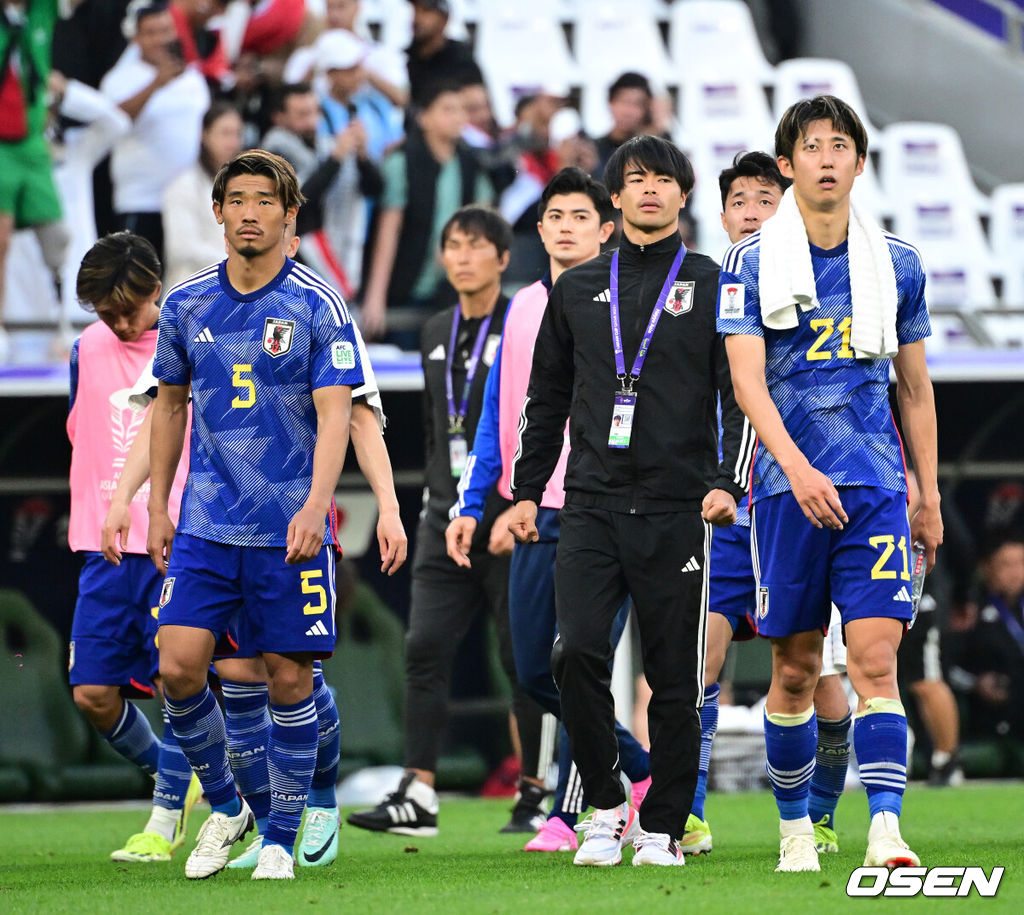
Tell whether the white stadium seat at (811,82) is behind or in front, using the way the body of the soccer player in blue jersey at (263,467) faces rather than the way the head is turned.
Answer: behind

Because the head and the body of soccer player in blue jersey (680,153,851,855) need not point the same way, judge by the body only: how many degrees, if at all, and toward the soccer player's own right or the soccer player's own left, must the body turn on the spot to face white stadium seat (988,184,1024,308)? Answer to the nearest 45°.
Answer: approximately 180°

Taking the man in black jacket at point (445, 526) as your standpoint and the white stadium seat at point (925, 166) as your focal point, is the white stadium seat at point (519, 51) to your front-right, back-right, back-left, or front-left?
front-left

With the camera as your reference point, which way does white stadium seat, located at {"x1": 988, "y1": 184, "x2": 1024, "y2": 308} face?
facing the viewer

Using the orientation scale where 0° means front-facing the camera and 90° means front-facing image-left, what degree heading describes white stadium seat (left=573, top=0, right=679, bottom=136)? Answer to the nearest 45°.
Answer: approximately 0°

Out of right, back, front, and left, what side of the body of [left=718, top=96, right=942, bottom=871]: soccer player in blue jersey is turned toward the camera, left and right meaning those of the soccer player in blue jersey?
front

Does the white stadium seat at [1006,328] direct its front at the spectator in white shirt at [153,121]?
no

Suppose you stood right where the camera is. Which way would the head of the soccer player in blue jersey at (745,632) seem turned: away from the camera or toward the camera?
toward the camera

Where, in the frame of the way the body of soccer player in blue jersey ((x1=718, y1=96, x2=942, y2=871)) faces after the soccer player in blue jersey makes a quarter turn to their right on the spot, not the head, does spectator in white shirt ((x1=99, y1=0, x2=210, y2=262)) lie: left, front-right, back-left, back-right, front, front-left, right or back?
front-right

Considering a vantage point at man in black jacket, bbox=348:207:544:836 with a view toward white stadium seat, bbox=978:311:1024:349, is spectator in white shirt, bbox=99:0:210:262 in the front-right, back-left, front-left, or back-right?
front-left

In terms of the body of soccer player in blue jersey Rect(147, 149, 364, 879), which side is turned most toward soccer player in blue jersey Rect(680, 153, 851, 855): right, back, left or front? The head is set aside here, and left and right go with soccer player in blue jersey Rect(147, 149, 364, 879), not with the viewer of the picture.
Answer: left

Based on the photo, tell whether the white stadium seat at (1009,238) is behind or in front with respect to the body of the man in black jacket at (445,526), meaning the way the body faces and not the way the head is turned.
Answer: behind

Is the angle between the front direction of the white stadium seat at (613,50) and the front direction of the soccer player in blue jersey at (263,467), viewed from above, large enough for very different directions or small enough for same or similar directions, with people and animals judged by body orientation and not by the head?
same or similar directions

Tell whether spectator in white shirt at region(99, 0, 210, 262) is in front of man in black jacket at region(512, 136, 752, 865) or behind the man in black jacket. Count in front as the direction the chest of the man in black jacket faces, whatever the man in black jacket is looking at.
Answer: behind

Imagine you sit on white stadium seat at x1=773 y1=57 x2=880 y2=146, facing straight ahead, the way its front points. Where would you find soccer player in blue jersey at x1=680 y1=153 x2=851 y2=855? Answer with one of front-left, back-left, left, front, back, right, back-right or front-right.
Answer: front

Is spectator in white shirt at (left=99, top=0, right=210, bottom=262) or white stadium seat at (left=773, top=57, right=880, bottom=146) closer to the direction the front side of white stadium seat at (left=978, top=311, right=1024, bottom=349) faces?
the spectator in white shirt

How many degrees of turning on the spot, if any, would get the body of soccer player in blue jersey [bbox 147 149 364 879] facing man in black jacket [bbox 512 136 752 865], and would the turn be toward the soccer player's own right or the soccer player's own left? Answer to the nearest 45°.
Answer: approximately 90° to the soccer player's own left

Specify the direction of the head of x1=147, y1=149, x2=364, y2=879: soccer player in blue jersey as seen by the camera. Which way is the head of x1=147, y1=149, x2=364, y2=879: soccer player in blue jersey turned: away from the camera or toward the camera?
toward the camera

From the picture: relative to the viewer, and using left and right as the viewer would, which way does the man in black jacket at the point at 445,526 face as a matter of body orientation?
facing the viewer and to the left of the viewer

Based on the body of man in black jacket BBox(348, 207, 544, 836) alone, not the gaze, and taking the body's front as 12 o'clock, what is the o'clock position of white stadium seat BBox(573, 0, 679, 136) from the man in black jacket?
The white stadium seat is roughly at 5 o'clock from the man in black jacket.

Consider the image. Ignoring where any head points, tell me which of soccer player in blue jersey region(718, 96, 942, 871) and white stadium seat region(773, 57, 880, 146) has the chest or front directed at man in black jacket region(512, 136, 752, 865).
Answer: the white stadium seat
